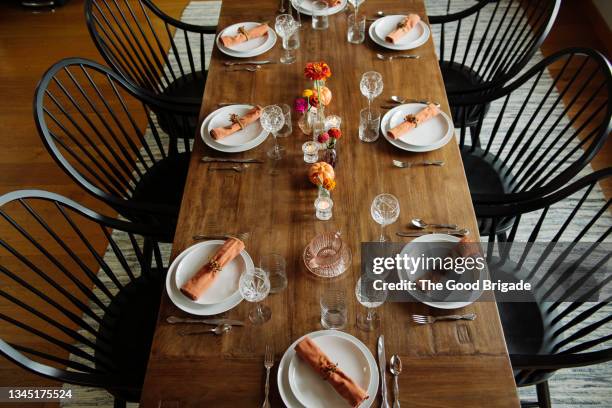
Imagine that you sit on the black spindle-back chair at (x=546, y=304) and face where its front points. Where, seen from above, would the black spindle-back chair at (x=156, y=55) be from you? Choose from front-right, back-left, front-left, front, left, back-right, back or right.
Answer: front

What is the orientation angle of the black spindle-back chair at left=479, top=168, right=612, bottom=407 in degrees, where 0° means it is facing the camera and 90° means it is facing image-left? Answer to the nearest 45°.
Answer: approximately 90°

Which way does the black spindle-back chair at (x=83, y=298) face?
to the viewer's right

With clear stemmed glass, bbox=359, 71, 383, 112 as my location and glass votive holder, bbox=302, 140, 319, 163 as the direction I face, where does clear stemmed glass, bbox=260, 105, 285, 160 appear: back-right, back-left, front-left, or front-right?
front-right

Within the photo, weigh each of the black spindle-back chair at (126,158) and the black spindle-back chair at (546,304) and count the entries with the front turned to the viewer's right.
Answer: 1

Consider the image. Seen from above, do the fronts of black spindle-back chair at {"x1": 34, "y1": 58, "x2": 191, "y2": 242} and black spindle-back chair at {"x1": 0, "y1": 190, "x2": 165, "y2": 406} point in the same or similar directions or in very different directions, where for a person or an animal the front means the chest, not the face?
same or similar directions

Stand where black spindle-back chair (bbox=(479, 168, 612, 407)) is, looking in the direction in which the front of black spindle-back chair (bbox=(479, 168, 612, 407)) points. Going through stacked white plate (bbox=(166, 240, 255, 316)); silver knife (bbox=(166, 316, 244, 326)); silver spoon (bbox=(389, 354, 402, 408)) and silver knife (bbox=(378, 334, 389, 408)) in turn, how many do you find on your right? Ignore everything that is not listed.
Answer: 0

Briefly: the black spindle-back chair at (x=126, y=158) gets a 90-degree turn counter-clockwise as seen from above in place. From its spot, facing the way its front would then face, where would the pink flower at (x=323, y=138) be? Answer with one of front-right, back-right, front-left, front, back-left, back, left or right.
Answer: back-right

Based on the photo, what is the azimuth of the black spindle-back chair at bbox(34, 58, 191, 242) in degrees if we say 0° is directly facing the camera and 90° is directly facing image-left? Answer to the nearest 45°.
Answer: approximately 270°

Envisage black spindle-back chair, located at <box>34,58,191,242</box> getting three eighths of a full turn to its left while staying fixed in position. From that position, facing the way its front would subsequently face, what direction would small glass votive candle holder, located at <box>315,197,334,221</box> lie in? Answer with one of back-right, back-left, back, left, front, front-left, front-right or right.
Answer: back

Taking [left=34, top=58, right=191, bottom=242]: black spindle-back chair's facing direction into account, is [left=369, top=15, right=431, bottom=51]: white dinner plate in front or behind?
in front

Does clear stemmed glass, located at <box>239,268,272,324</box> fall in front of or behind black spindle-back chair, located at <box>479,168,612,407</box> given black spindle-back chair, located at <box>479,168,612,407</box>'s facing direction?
in front

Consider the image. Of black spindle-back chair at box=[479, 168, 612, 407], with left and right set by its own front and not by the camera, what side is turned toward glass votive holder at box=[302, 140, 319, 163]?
front
